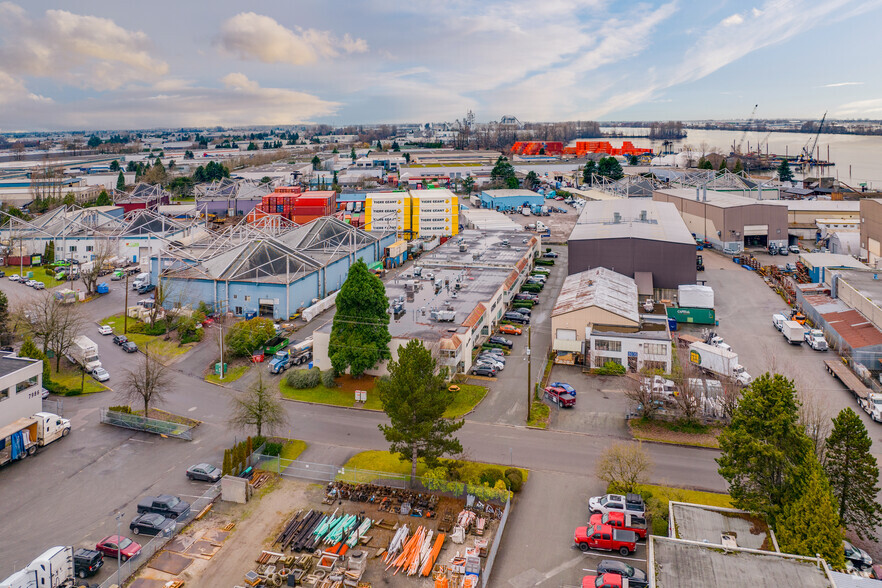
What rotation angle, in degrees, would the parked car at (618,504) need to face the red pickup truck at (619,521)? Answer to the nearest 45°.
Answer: approximately 90° to its left

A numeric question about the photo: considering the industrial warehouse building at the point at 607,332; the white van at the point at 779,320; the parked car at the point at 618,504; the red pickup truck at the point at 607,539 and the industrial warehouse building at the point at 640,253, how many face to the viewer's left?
2

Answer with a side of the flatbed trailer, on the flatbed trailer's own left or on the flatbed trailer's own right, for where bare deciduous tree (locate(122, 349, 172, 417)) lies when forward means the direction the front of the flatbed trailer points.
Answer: on the flatbed trailer's own right

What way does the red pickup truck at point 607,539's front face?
to the viewer's left

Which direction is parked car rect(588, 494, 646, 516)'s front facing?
to the viewer's left

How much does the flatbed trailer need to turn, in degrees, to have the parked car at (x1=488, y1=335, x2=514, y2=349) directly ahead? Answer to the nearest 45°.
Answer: approximately 135° to its right

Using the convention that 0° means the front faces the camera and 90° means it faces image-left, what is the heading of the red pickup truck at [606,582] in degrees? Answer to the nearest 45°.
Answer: approximately 90°

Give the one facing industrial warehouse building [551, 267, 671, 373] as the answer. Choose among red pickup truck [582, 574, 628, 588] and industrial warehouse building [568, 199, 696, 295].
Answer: industrial warehouse building [568, 199, 696, 295]

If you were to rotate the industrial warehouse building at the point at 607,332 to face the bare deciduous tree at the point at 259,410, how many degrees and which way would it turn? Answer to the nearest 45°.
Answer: approximately 45° to its right

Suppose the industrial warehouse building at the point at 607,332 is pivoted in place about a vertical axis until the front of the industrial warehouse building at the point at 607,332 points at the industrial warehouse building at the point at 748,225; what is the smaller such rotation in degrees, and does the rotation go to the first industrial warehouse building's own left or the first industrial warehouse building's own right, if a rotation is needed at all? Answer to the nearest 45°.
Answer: approximately 180°
